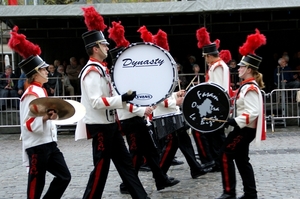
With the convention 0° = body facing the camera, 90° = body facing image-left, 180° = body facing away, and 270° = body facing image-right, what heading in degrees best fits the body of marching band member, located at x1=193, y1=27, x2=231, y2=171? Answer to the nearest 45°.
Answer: approximately 90°

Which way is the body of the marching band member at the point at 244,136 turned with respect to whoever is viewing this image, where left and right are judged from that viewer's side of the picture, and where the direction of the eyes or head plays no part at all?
facing to the left of the viewer

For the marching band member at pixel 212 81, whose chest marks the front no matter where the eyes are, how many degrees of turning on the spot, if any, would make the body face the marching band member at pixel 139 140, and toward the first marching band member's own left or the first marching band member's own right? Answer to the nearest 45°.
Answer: approximately 45° to the first marching band member's own left

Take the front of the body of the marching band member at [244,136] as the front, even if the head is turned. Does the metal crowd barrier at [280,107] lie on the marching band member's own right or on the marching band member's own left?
on the marching band member's own right

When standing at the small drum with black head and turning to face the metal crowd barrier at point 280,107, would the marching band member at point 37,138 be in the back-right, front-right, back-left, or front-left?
back-left
